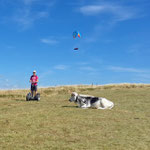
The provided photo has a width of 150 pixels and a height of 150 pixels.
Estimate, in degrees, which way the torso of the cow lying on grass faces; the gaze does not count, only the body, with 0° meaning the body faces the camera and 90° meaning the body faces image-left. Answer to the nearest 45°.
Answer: approximately 90°
